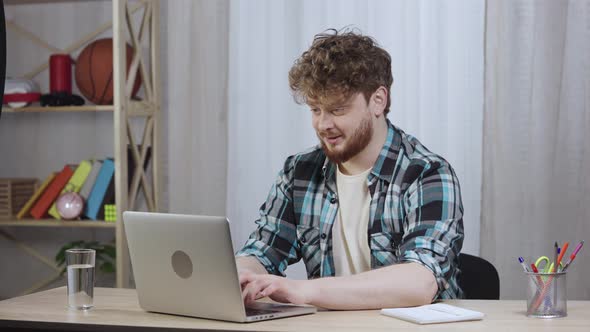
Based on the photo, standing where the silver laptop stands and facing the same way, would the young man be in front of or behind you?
in front

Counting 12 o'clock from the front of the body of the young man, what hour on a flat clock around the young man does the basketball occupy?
The basketball is roughly at 3 o'clock from the young man.

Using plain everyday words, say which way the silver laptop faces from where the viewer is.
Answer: facing away from the viewer and to the right of the viewer

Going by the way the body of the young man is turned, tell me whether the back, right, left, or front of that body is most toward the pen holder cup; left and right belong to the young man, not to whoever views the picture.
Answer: left

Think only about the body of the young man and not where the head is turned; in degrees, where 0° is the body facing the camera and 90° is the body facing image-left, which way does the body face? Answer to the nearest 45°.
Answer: approximately 45°

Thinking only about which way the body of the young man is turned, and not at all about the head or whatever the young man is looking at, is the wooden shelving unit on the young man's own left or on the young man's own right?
on the young man's own right

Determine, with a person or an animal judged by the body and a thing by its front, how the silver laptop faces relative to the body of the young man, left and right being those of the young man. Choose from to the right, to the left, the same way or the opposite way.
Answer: the opposite way

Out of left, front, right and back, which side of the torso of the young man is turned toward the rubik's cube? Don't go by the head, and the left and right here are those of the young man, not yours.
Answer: right

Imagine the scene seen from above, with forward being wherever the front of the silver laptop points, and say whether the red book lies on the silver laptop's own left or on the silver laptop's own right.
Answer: on the silver laptop's own left

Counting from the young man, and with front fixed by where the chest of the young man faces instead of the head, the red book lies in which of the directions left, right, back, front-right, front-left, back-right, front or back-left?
right

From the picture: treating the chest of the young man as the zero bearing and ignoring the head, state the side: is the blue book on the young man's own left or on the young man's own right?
on the young man's own right

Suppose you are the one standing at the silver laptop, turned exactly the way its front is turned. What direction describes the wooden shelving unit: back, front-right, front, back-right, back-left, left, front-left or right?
front-left
